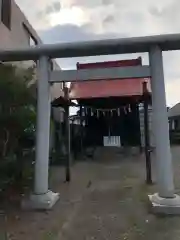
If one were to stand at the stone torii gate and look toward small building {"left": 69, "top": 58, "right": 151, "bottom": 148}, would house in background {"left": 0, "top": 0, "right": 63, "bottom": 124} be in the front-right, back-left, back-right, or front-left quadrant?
front-left

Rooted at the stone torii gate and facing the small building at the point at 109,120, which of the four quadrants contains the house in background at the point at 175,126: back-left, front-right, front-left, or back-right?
front-right

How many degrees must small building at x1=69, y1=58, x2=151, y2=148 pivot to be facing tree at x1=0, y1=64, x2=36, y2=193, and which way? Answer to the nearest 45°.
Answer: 0° — it already faces it

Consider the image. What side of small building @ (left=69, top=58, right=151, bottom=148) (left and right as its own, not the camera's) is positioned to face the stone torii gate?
front

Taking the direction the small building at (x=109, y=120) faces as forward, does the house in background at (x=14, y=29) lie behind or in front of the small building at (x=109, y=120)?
in front

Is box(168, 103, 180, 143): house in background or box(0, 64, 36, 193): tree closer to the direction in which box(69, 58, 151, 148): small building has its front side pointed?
the tree

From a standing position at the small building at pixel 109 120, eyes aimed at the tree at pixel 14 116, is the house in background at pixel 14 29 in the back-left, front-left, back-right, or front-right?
front-right

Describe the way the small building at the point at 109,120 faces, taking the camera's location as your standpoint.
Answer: facing the viewer

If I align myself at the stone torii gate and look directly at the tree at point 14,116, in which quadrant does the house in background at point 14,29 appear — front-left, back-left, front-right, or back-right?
front-right

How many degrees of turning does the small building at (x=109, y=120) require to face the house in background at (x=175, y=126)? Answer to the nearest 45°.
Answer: approximately 135° to its left

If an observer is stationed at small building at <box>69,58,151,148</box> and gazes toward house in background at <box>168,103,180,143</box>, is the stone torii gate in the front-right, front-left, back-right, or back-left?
back-right
